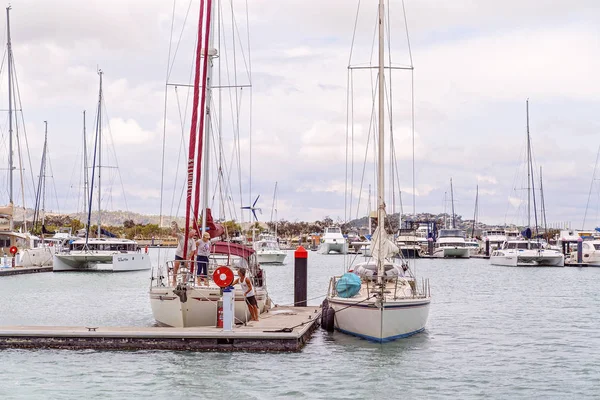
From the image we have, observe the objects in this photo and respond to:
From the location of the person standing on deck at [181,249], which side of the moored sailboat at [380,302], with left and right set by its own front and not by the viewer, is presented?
right

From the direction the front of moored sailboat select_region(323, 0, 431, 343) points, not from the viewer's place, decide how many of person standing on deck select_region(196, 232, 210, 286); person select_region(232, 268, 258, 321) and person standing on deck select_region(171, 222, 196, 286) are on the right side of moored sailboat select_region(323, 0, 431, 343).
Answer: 3

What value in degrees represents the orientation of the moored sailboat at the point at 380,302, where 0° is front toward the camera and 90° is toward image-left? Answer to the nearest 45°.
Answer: approximately 0°

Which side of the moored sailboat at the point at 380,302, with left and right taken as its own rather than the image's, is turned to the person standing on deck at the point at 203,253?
right

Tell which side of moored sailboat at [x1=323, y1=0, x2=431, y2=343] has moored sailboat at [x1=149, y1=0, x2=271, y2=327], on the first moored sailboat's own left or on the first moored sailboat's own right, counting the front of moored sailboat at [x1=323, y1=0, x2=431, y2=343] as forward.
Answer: on the first moored sailboat's own right
